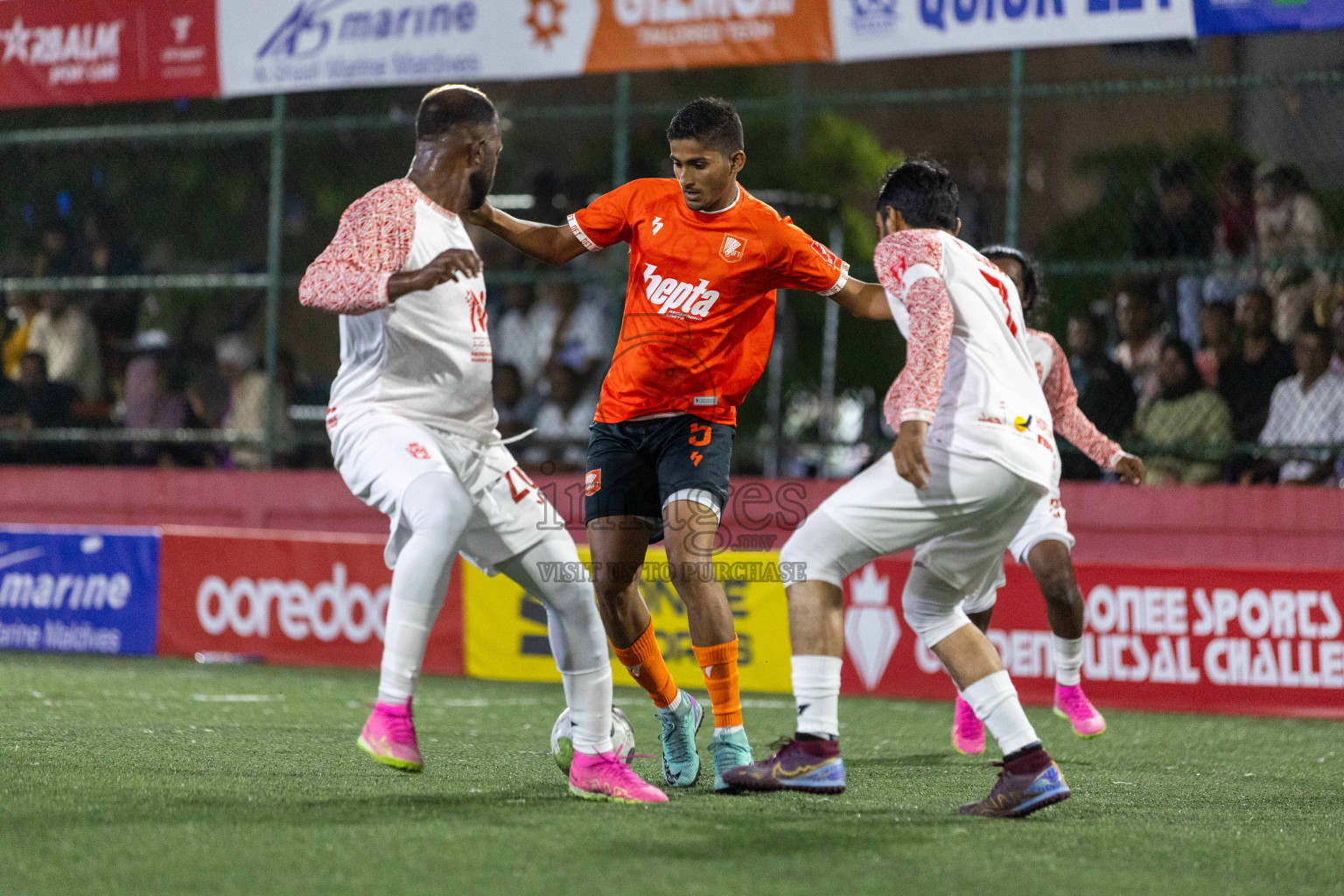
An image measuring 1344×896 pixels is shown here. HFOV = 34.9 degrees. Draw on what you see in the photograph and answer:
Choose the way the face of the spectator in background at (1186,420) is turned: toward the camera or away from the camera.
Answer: toward the camera

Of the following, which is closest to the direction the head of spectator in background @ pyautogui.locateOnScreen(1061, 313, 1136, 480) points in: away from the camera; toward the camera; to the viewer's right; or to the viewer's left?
toward the camera

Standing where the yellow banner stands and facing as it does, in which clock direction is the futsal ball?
The futsal ball is roughly at 12 o'clock from the yellow banner.

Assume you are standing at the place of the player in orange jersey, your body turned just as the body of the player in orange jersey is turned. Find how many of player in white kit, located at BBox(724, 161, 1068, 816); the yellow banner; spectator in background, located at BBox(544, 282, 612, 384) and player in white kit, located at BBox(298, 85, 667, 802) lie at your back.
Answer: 2

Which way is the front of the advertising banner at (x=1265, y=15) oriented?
toward the camera

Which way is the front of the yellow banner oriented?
toward the camera

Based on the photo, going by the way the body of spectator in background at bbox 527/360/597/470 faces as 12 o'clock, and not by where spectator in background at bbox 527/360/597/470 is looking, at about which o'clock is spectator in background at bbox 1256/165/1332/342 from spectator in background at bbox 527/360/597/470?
spectator in background at bbox 1256/165/1332/342 is roughly at 10 o'clock from spectator in background at bbox 527/360/597/470.

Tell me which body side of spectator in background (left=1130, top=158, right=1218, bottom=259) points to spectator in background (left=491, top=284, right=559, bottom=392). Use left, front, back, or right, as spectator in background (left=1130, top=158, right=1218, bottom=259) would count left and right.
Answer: right

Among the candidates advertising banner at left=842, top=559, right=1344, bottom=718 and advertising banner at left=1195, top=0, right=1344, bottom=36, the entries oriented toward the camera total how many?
2

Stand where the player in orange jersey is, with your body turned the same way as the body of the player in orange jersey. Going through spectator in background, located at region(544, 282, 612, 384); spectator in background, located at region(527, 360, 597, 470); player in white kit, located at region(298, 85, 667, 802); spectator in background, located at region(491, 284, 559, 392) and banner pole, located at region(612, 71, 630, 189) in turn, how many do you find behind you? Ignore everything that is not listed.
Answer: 4

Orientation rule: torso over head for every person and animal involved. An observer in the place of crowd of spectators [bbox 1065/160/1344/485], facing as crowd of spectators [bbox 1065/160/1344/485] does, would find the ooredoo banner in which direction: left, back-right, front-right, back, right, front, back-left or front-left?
right

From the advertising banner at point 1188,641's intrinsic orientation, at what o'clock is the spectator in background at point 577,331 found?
The spectator in background is roughly at 4 o'clock from the advertising banner.

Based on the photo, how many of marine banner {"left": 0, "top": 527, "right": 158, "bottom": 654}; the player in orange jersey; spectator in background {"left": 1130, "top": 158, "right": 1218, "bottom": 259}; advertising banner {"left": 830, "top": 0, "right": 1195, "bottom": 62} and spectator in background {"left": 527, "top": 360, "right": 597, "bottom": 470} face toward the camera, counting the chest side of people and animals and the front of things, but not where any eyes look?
5

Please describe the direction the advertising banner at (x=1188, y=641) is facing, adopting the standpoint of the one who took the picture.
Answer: facing the viewer

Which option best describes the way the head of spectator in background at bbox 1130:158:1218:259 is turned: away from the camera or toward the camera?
toward the camera

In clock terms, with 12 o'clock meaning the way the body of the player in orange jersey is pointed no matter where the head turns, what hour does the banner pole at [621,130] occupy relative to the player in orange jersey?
The banner pole is roughly at 6 o'clock from the player in orange jersey.

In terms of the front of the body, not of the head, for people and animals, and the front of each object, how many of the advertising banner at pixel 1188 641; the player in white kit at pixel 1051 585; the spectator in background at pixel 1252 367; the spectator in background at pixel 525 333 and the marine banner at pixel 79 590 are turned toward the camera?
5

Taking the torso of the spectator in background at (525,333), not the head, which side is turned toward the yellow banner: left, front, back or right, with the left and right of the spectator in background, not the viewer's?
front
